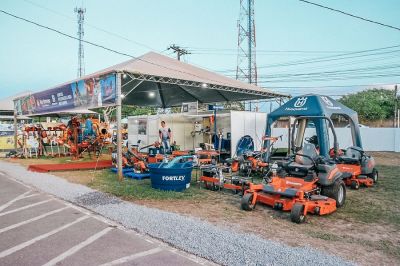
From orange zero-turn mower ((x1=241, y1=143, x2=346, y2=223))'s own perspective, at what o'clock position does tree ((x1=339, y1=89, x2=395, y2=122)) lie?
The tree is roughly at 5 o'clock from the orange zero-turn mower.

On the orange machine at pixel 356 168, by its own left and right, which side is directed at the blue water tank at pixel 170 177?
front

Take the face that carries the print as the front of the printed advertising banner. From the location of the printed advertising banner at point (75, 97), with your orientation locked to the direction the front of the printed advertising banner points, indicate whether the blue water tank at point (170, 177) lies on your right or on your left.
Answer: on your left

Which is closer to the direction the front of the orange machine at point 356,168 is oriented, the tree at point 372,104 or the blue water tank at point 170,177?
the blue water tank

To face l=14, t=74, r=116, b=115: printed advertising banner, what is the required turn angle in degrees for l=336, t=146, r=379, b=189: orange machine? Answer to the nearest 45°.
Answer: approximately 45° to its right

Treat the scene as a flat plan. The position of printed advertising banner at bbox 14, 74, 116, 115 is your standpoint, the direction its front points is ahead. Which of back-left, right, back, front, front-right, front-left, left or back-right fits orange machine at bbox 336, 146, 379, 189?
left

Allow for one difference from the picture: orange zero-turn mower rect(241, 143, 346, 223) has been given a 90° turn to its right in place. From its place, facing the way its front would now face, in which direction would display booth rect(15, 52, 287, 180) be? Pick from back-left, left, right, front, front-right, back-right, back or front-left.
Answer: front

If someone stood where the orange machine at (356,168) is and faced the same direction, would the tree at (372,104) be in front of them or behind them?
behind

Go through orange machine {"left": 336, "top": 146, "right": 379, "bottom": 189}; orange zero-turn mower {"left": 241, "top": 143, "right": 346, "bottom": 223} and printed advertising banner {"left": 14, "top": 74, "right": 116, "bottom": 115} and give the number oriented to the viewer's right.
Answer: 0

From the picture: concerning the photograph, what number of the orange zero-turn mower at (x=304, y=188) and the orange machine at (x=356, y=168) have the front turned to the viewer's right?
0

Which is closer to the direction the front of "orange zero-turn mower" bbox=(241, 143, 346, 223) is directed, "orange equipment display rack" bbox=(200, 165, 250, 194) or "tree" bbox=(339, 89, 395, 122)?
the orange equipment display rack

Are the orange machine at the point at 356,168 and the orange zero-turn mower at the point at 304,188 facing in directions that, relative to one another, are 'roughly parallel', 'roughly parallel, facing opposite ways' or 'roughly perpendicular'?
roughly parallel

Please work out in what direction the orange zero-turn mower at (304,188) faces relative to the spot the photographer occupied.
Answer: facing the viewer and to the left of the viewer

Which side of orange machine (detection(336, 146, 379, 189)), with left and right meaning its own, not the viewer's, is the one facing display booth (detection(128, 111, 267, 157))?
right
